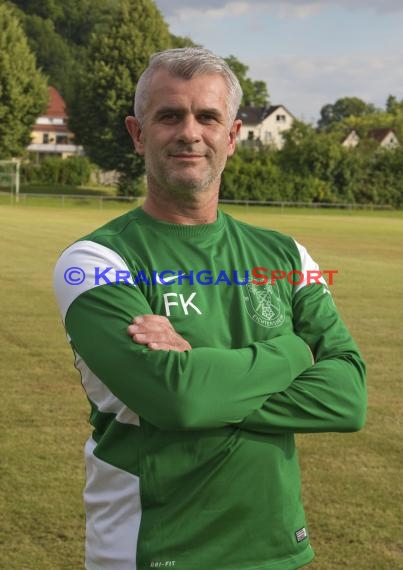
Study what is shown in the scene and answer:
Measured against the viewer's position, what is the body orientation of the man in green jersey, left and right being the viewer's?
facing the viewer and to the right of the viewer

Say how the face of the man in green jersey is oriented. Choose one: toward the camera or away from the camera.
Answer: toward the camera
